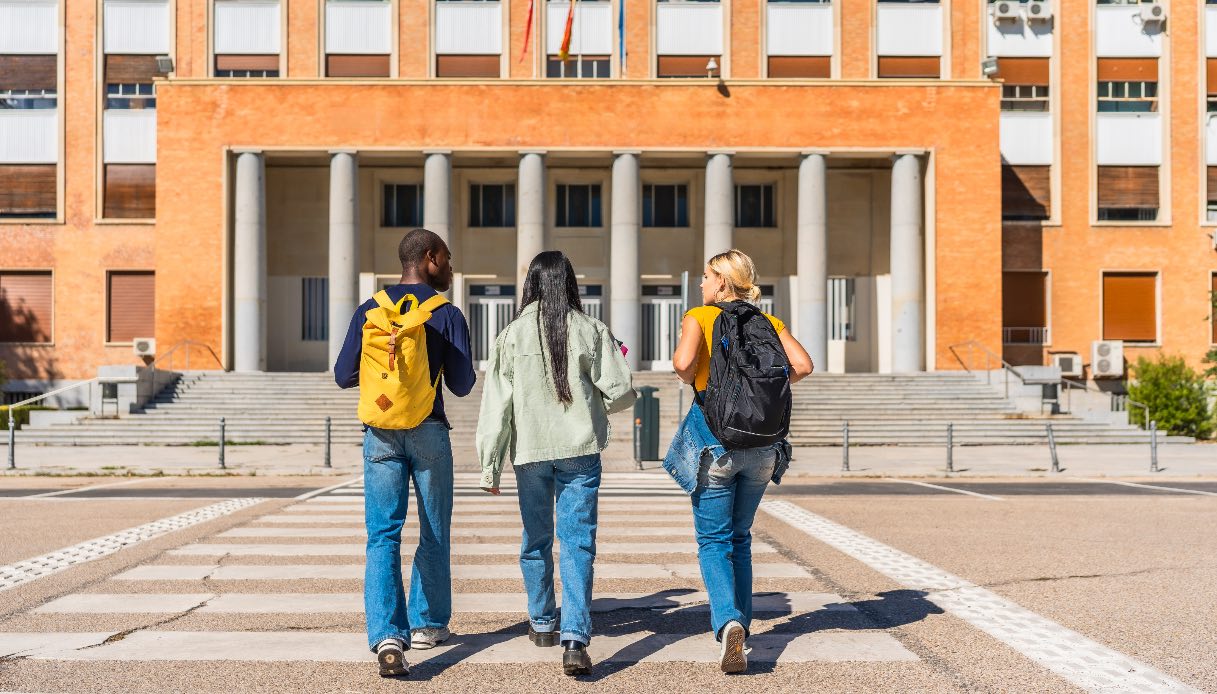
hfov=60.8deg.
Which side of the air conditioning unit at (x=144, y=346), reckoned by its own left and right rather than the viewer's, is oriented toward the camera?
front

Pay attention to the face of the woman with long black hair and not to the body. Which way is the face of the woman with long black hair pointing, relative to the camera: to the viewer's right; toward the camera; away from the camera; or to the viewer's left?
away from the camera

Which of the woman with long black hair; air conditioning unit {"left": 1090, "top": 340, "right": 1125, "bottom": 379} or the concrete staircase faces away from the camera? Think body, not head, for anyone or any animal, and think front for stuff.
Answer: the woman with long black hair

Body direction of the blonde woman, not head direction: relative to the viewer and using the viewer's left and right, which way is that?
facing away from the viewer

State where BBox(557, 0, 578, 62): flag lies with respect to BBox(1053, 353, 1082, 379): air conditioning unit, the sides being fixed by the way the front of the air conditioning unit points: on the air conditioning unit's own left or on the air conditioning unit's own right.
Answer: on the air conditioning unit's own right

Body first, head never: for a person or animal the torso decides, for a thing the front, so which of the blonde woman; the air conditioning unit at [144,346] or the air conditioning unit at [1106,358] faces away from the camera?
the blonde woman

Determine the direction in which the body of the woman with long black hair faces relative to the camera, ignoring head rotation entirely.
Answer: away from the camera

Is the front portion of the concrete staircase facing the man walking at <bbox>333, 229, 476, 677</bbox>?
yes

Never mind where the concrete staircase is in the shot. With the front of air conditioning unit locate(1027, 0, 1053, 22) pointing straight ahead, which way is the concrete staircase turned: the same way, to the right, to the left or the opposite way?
the same way

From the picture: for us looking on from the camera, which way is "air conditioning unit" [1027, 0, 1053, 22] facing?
facing the viewer

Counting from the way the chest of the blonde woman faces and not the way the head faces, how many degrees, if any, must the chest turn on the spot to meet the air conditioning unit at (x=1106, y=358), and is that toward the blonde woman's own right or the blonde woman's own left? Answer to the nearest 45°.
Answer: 0° — they already face it

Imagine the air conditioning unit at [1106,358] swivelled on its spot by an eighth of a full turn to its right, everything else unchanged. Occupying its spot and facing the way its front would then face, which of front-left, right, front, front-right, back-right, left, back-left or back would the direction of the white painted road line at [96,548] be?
front-left

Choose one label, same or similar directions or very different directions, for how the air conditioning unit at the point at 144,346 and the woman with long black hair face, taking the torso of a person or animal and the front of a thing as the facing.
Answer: very different directions

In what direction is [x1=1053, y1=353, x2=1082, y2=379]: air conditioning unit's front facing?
toward the camera

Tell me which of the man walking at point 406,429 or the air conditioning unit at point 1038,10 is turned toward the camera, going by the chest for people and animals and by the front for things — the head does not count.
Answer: the air conditioning unit

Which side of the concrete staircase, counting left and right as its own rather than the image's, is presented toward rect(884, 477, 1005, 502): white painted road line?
front

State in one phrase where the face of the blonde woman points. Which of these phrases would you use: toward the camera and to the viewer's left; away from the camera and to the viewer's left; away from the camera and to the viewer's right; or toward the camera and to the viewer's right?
away from the camera and to the viewer's left

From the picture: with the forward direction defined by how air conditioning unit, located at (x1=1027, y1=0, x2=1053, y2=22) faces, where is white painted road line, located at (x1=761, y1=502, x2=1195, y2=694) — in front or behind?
in front

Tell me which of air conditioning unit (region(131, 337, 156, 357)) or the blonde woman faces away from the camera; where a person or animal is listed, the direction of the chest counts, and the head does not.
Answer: the blonde woman

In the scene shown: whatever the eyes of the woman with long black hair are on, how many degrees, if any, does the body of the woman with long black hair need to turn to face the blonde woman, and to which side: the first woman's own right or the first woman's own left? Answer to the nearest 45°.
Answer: approximately 90° to the first woman's own right

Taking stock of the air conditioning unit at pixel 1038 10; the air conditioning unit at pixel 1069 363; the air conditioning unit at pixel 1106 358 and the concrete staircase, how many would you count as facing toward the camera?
4
